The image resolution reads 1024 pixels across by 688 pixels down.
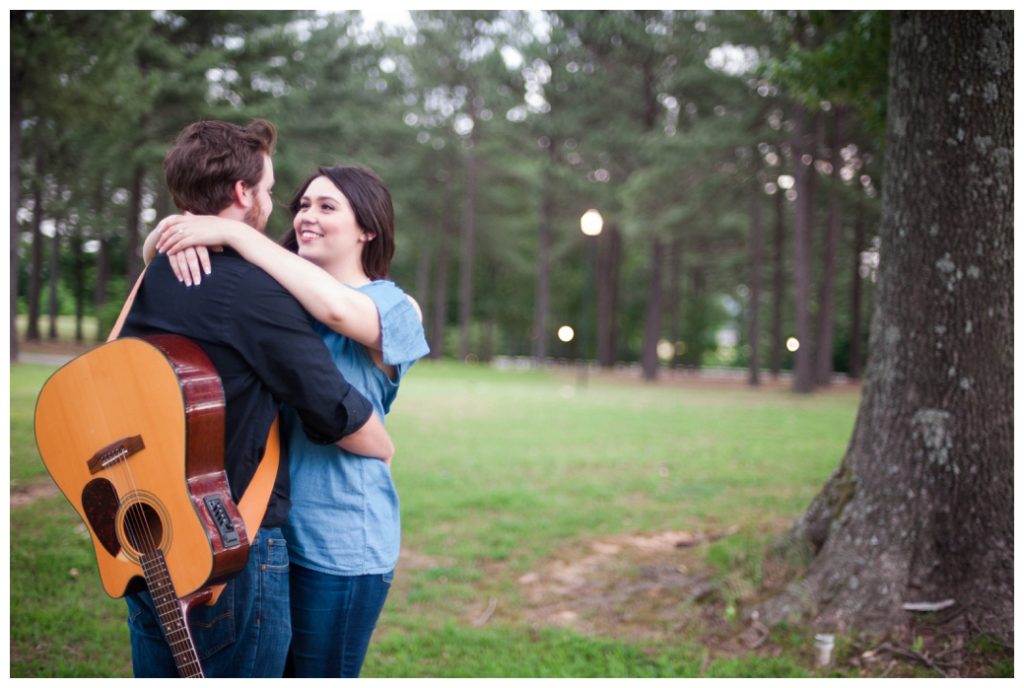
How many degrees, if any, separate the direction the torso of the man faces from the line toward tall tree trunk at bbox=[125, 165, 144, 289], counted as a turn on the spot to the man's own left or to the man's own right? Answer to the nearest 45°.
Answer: approximately 45° to the man's own left

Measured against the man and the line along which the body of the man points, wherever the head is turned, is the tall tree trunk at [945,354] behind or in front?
in front

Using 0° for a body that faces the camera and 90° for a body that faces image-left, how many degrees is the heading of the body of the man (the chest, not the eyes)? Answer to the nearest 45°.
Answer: approximately 225°

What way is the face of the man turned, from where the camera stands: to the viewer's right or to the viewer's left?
to the viewer's right

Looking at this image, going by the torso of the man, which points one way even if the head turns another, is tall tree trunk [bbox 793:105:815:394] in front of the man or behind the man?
in front

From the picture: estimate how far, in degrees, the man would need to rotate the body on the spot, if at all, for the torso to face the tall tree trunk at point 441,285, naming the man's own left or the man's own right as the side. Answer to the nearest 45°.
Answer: approximately 45° to the man's own left

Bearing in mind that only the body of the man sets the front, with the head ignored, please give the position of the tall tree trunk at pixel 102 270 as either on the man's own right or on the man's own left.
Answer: on the man's own left

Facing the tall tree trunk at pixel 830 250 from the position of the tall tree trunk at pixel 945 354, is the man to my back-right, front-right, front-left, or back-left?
back-left

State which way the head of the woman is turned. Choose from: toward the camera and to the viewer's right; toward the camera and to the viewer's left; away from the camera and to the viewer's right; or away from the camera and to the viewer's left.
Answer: toward the camera and to the viewer's left

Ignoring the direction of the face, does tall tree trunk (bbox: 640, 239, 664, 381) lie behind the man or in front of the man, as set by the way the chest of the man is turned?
in front
